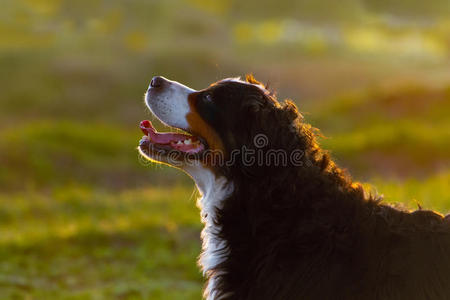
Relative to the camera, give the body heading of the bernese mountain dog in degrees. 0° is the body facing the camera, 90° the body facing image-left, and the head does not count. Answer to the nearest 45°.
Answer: approximately 90°
